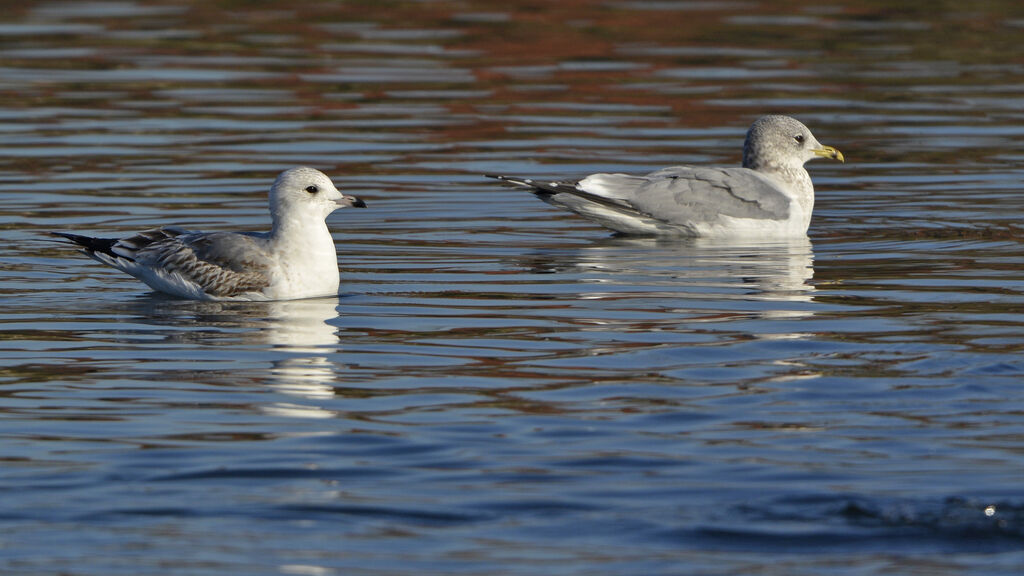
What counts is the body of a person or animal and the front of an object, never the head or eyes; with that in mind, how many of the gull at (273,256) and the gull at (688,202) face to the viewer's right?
2

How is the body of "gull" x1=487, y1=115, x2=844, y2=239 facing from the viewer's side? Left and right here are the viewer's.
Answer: facing to the right of the viewer

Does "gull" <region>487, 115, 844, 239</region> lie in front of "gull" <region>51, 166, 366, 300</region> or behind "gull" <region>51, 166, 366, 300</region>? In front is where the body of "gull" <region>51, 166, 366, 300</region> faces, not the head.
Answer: in front

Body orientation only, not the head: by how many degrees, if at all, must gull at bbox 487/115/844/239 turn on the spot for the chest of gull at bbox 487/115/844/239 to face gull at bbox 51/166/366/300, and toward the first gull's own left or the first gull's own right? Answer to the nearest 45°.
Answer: approximately 135° to the first gull's own right

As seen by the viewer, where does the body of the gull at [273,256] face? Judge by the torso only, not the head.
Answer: to the viewer's right
